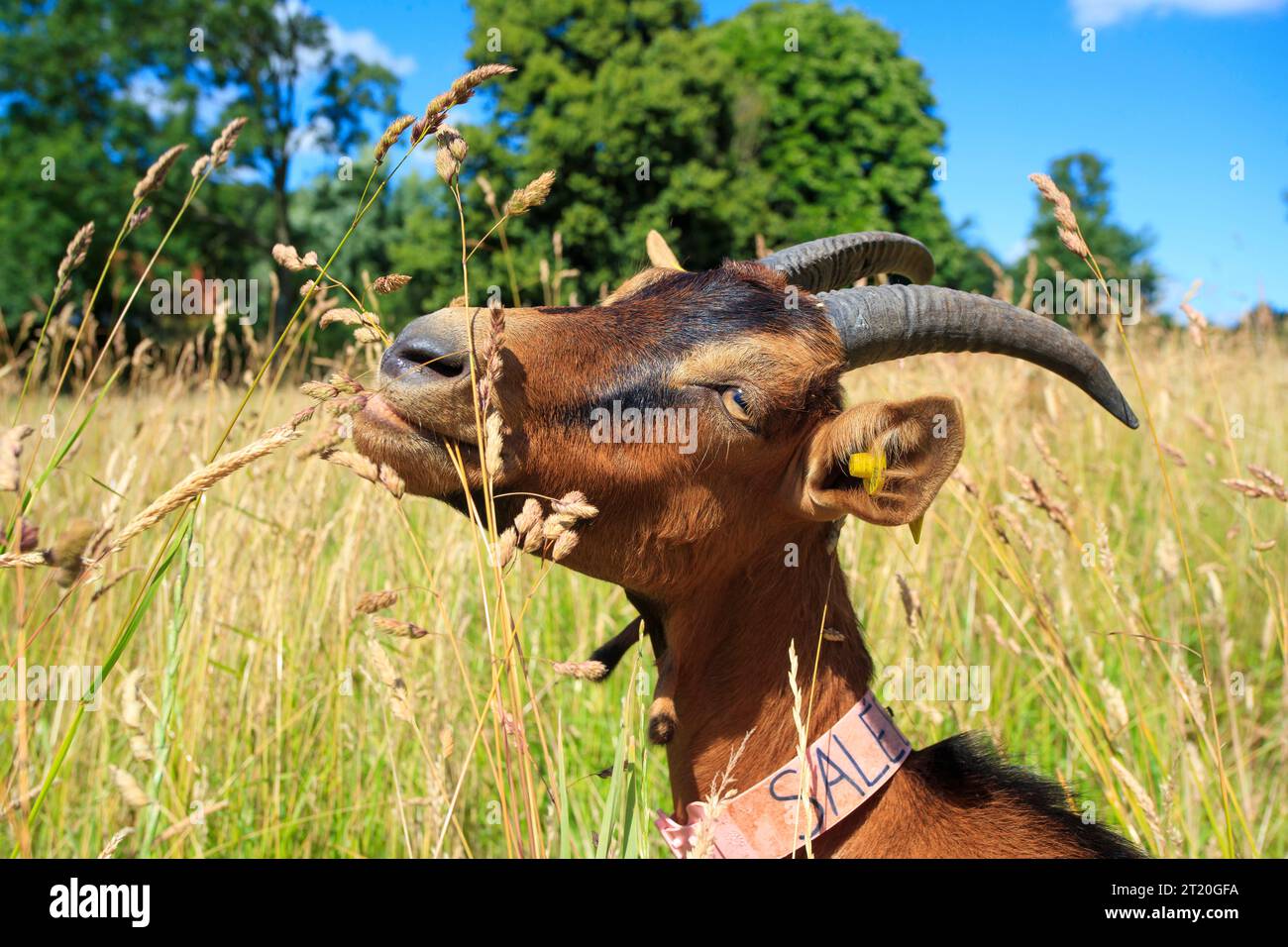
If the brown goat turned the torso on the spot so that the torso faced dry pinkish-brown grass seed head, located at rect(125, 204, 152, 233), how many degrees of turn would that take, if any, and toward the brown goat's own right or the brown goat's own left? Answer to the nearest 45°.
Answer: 0° — it already faces it

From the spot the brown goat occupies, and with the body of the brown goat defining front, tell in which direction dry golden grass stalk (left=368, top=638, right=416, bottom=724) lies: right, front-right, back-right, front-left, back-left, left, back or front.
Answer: front-left

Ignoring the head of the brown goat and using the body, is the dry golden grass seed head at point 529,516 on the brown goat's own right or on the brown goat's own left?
on the brown goat's own left

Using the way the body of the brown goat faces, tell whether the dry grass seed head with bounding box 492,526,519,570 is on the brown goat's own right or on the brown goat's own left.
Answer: on the brown goat's own left

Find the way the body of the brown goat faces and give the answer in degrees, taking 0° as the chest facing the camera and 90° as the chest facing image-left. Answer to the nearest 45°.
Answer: approximately 90°

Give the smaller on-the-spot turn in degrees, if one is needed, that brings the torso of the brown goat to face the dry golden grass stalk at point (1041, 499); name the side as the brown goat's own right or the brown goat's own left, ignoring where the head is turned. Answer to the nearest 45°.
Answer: approximately 135° to the brown goat's own right

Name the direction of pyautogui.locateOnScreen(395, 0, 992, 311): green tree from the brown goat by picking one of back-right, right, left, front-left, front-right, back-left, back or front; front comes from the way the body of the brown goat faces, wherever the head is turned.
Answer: right

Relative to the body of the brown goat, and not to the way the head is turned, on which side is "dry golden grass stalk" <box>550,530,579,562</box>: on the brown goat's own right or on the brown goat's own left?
on the brown goat's own left
